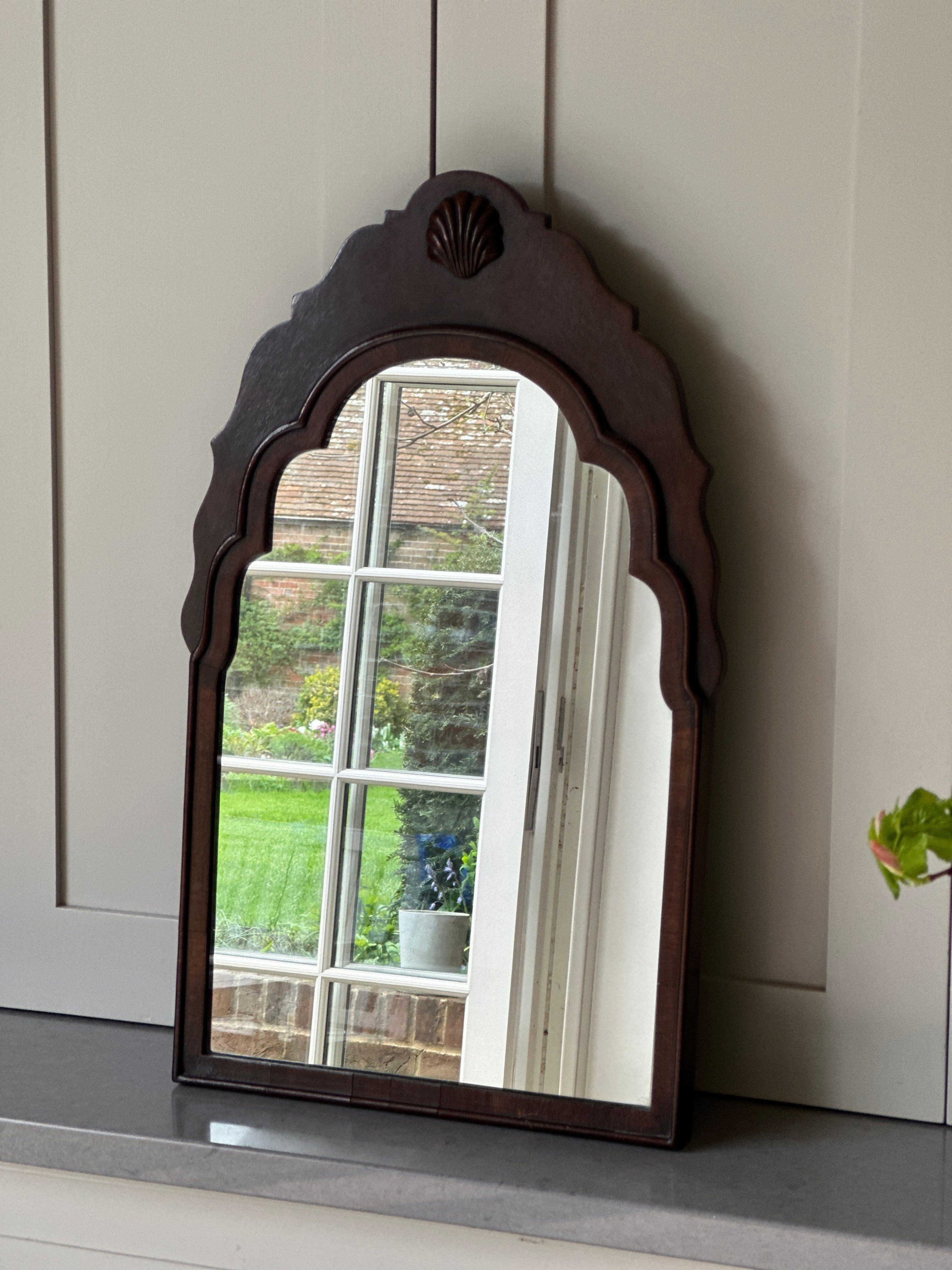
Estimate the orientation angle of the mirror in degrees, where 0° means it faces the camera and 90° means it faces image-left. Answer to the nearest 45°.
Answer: approximately 45°
